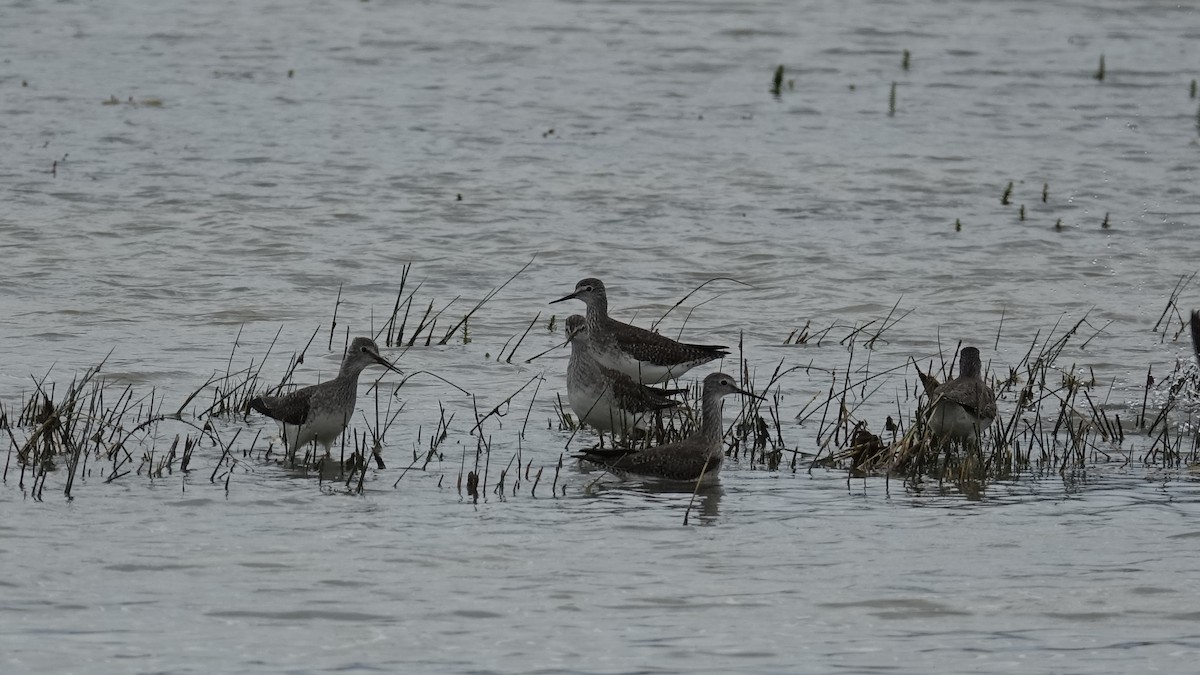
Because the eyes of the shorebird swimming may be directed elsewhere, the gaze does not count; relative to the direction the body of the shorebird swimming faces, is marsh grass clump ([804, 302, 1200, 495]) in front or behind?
in front

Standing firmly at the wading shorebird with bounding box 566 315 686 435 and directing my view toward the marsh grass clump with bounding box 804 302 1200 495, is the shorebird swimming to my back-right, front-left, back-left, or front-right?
front-right

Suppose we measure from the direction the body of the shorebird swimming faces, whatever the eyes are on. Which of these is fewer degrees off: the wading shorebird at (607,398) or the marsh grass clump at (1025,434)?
the marsh grass clump

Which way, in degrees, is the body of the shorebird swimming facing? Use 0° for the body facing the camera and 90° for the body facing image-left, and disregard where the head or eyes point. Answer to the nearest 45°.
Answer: approximately 270°

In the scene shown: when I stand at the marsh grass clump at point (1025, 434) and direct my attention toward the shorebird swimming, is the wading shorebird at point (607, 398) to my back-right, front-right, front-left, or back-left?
front-right

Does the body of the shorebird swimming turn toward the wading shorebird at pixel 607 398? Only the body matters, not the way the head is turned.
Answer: no

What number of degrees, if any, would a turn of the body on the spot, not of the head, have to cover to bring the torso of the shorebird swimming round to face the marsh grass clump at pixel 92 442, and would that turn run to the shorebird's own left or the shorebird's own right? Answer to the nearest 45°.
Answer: approximately 180°
